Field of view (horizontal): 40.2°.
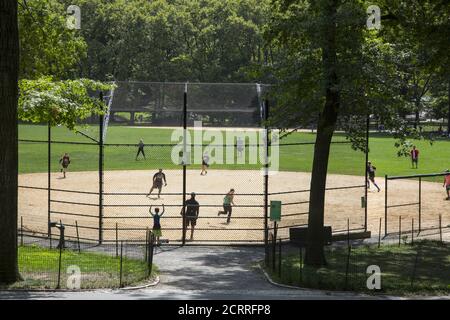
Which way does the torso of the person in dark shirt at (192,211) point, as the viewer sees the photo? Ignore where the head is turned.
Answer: away from the camera

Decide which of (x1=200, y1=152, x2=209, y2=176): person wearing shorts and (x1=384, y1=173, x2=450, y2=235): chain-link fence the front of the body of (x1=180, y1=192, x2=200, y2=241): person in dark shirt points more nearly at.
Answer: the person wearing shorts

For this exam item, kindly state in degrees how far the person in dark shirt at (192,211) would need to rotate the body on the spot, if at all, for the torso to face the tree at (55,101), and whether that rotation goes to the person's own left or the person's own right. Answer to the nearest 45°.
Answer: approximately 135° to the person's own left

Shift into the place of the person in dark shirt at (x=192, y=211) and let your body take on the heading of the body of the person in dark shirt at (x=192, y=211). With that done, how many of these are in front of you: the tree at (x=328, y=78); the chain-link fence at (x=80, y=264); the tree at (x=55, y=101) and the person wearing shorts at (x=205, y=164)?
1

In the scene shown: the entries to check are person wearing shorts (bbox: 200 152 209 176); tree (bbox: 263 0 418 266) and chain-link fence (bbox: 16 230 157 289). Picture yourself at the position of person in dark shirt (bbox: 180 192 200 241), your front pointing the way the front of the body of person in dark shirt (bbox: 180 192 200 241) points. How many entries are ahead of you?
1

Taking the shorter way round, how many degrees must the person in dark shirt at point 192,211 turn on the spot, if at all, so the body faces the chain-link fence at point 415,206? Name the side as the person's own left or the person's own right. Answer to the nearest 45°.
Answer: approximately 45° to the person's own right

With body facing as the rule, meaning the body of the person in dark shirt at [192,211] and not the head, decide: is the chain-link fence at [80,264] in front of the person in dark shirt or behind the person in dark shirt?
behind

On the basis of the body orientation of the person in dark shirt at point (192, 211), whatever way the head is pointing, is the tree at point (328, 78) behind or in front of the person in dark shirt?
behind

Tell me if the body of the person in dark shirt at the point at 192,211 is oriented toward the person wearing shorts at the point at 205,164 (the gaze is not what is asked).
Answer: yes

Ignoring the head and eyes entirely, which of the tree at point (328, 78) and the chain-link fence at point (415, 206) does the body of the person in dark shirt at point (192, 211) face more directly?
the chain-link fence
